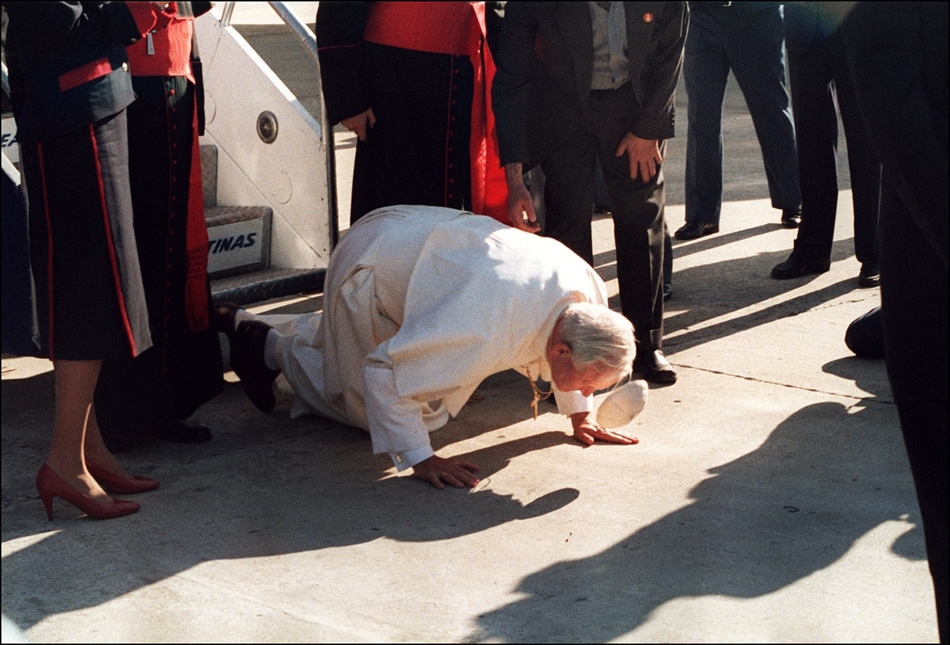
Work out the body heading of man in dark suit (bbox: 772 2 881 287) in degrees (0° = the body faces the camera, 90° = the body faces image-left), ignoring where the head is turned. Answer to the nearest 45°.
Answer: approximately 45°

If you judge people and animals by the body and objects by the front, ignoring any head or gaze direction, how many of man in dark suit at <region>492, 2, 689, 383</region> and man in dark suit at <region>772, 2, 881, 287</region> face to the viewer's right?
0

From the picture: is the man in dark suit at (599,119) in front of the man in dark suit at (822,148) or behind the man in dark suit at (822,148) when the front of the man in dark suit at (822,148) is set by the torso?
in front

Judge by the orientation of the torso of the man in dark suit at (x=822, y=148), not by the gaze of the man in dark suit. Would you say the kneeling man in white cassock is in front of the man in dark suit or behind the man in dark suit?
in front
